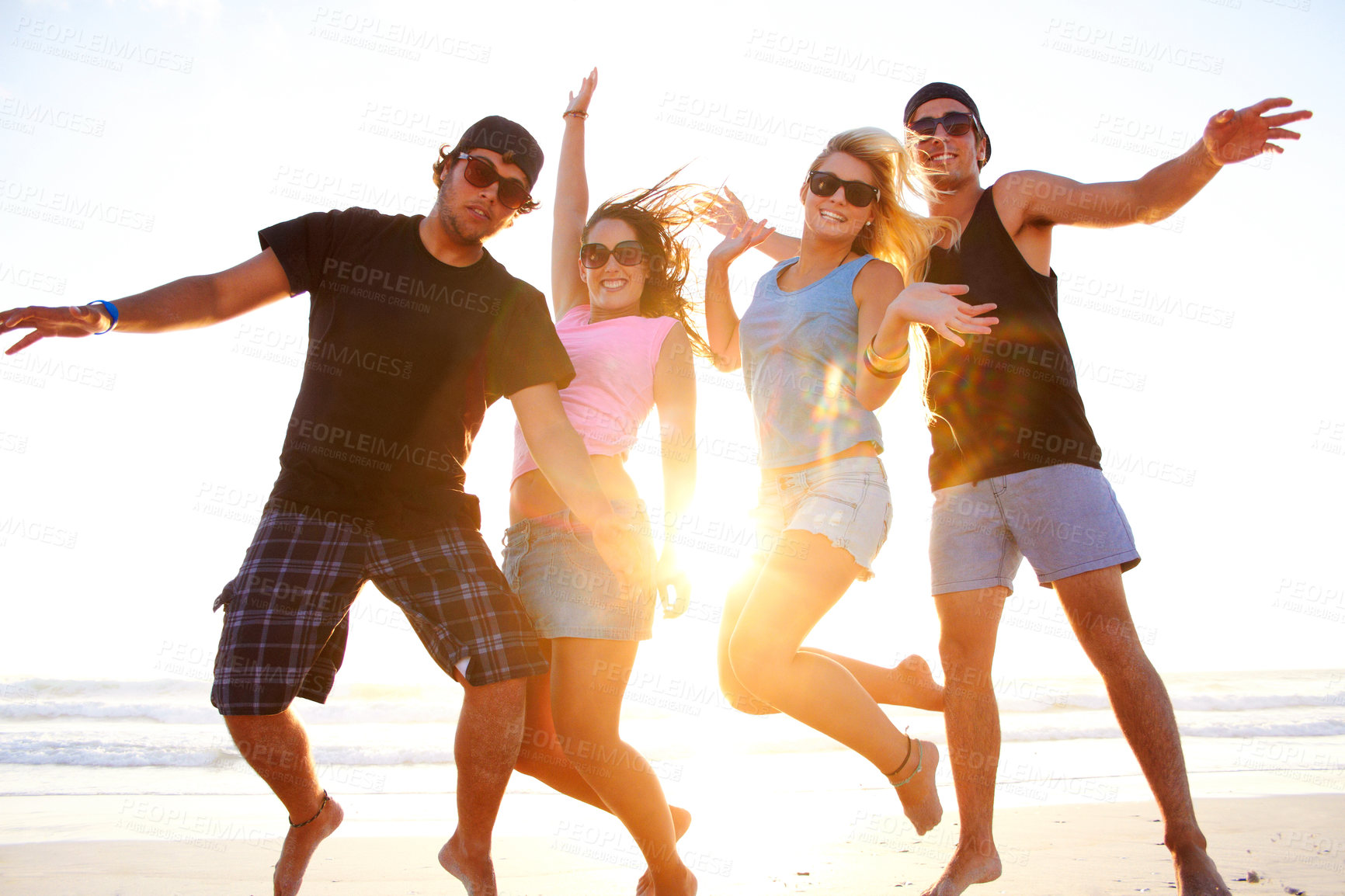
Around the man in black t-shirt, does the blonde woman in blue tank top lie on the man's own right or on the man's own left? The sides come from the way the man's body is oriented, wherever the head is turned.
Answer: on the man's own left

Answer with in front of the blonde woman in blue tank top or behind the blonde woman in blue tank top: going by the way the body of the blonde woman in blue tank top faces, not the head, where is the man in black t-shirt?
in front

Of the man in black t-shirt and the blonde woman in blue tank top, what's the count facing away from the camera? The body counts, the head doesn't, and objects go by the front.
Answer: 0

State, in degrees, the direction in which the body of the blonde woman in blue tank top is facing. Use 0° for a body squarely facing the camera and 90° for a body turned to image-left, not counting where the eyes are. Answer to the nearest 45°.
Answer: approximately 45°

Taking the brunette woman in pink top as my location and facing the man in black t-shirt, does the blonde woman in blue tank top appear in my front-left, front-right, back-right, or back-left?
back-left
